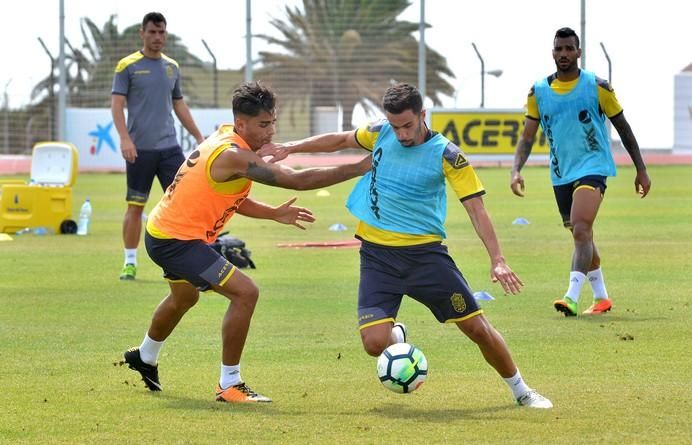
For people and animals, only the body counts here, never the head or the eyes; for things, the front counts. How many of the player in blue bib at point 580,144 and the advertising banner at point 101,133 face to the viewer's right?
0

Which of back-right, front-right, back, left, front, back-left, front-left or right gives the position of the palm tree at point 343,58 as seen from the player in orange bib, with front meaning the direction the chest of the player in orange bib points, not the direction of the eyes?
left

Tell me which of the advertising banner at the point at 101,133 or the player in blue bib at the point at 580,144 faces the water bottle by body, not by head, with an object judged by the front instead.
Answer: the advertising banner

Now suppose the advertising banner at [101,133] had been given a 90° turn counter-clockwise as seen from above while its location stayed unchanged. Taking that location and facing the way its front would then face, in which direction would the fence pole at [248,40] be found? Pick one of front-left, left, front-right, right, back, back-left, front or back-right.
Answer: front

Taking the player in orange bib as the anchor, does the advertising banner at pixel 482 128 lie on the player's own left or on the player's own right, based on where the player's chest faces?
on the player's own left

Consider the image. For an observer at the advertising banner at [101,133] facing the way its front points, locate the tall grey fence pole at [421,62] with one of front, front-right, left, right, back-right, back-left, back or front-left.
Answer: left

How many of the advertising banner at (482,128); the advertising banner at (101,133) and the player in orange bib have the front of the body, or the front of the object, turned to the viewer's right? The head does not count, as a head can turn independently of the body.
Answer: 1

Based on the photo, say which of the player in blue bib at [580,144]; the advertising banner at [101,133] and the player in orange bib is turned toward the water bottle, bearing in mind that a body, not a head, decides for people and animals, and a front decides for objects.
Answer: the advertising banner

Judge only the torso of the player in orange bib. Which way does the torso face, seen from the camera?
to the viewer's right

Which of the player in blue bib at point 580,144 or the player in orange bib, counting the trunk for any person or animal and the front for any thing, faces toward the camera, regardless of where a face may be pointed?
the player in blue bib

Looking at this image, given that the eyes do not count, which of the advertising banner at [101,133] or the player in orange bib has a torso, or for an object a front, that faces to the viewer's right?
the player in orange bib

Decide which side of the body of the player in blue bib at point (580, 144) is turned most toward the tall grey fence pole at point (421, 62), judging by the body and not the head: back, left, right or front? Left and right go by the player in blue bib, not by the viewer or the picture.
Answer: back

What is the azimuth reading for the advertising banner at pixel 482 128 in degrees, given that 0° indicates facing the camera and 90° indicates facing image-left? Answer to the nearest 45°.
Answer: approximately 0°

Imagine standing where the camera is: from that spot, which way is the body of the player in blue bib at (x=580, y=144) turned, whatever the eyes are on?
toward the camera

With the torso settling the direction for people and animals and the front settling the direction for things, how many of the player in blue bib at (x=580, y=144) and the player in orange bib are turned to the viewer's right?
1

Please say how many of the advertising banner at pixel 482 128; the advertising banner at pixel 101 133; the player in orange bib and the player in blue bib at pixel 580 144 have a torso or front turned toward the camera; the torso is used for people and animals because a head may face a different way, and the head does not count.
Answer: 3

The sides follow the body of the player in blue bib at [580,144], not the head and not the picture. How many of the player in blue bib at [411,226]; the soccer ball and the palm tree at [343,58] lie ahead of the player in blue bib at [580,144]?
2

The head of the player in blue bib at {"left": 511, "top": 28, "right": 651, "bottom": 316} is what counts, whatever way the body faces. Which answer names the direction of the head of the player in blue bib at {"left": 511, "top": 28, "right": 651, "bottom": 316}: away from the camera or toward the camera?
toward the camera

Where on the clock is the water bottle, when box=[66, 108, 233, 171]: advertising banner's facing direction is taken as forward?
The water bottle is roughly at 12 o'clock from the advertising banner.

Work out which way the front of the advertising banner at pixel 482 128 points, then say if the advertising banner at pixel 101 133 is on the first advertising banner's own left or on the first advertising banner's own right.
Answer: on the first advertising banner's own right

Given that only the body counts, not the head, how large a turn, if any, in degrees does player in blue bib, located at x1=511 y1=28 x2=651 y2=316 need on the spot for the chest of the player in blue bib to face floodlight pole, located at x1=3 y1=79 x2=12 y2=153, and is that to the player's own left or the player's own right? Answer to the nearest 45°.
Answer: approximately 135° to the player's own right
